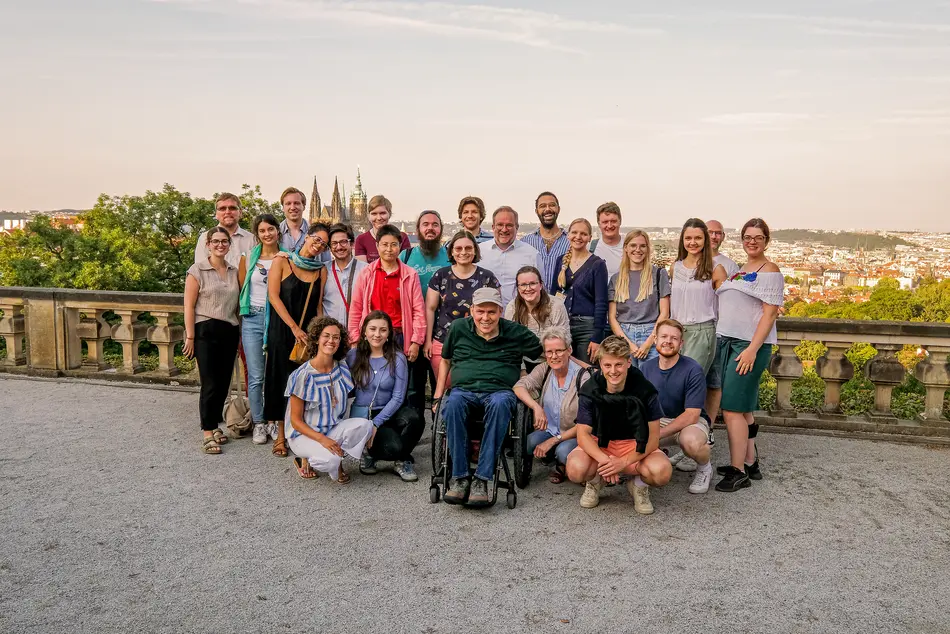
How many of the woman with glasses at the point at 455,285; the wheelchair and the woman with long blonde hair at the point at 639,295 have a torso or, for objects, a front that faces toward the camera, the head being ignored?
3

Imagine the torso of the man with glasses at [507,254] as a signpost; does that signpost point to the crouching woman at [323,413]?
no

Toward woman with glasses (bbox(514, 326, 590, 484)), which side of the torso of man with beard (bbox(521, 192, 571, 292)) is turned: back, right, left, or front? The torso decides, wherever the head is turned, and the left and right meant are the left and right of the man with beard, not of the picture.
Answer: front

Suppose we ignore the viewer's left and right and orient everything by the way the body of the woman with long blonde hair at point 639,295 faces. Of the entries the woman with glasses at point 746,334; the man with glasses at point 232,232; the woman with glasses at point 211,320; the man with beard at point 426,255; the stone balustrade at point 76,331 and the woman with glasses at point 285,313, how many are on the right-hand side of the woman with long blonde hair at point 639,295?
5

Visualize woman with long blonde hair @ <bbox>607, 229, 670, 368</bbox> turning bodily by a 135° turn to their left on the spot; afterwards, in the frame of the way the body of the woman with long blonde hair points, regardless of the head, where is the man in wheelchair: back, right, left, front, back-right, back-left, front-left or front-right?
back

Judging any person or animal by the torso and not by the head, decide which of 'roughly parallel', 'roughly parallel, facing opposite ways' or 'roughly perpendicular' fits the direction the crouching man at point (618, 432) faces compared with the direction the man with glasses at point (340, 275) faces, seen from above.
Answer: roughly parallel

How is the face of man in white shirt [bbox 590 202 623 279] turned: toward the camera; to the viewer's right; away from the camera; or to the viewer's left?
toward the camera

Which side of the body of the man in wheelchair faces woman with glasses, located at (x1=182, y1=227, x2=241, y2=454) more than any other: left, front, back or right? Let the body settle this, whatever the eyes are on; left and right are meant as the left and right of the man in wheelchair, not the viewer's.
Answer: right

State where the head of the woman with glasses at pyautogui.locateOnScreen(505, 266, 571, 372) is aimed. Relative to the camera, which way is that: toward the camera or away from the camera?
toward the camera

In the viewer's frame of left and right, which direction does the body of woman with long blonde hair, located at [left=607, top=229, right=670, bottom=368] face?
facing the viewer

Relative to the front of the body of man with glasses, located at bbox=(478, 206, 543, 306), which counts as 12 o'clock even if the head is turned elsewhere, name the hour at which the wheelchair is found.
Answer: The wheelchair is roughly at 12 o'clock from the man with glasses.

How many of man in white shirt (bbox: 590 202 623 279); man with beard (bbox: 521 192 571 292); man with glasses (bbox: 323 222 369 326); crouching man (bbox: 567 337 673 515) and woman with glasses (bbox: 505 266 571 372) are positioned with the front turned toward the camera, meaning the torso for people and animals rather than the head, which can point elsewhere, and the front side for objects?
5

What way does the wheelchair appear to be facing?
toward the camera

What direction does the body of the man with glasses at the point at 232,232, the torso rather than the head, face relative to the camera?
toward the camera

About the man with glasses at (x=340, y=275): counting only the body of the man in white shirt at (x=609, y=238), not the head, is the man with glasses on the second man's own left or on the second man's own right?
on the second man's own right

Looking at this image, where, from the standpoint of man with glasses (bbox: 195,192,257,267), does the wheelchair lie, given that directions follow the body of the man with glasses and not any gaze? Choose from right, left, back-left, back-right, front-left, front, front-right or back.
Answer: front-left

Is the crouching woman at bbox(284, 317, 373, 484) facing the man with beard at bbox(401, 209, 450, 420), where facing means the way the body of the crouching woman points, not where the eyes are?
no

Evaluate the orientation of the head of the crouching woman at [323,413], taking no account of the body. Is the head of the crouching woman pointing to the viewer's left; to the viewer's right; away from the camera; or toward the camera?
toward the camera

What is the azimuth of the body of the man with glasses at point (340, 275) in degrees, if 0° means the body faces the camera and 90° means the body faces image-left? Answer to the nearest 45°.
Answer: approximately 0°
